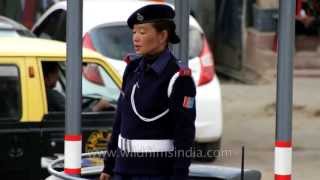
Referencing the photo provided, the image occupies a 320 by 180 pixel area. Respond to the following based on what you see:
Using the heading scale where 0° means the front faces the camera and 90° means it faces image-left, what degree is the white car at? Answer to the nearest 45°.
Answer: approximately 135°

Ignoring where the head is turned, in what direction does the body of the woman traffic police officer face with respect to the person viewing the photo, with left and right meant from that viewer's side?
facing the viewer and to the left of the viewer

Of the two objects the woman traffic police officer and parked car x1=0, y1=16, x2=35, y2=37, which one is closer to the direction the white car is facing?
the parked car

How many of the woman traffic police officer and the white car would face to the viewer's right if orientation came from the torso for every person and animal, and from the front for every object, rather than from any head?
0

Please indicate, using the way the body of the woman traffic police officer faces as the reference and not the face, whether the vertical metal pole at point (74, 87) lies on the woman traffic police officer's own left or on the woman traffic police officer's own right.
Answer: on the woman traffic police officer's own right

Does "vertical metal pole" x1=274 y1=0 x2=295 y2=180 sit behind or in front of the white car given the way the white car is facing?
behind
